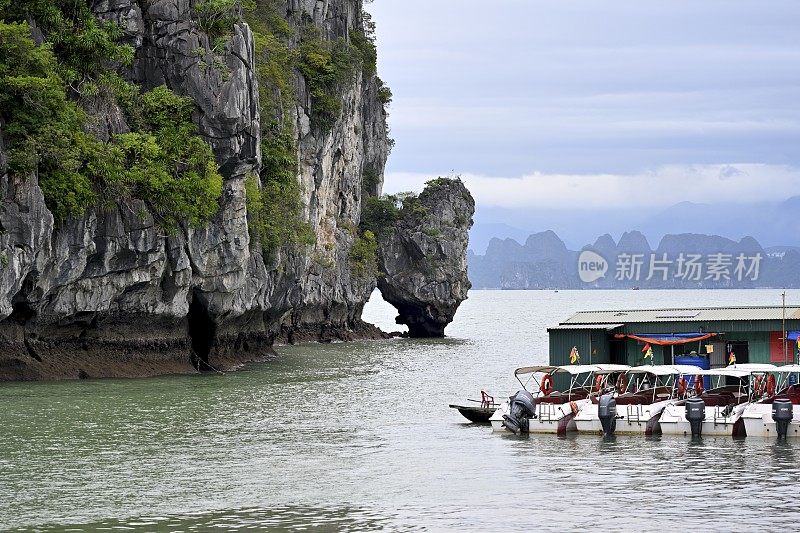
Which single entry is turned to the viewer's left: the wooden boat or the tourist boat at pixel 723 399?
the wooden boat

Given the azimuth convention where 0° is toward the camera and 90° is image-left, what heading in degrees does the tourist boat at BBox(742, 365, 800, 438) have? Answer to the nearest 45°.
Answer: approximately 225°

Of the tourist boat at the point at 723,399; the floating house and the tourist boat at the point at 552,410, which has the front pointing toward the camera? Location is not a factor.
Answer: the floating house

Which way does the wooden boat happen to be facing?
to the viewer's left

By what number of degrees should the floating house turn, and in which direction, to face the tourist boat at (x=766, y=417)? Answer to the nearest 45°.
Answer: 0° — it already faces it

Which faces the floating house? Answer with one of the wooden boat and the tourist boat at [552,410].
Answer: the tourist boat

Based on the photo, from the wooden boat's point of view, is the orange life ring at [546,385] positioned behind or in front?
behind

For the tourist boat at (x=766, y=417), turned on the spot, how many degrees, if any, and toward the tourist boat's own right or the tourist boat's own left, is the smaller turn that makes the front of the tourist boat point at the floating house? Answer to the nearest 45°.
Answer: approximately 45° to the tourist boat's own left

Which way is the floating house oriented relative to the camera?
toward the camera

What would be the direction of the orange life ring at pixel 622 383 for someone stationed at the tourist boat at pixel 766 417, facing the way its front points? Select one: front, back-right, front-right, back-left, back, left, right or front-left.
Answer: left

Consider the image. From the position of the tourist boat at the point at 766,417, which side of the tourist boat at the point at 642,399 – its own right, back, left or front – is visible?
right

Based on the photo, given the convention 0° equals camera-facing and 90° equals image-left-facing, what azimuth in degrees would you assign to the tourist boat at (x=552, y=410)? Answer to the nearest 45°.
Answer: approximately 225°

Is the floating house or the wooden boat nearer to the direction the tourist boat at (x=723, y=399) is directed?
the floating house

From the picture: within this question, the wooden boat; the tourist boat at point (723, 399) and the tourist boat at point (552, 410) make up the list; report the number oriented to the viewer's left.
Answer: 1

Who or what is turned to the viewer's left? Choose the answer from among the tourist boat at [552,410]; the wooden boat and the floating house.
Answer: the wooden boat

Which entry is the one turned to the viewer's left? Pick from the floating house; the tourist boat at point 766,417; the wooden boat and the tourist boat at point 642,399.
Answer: the wooden boat
